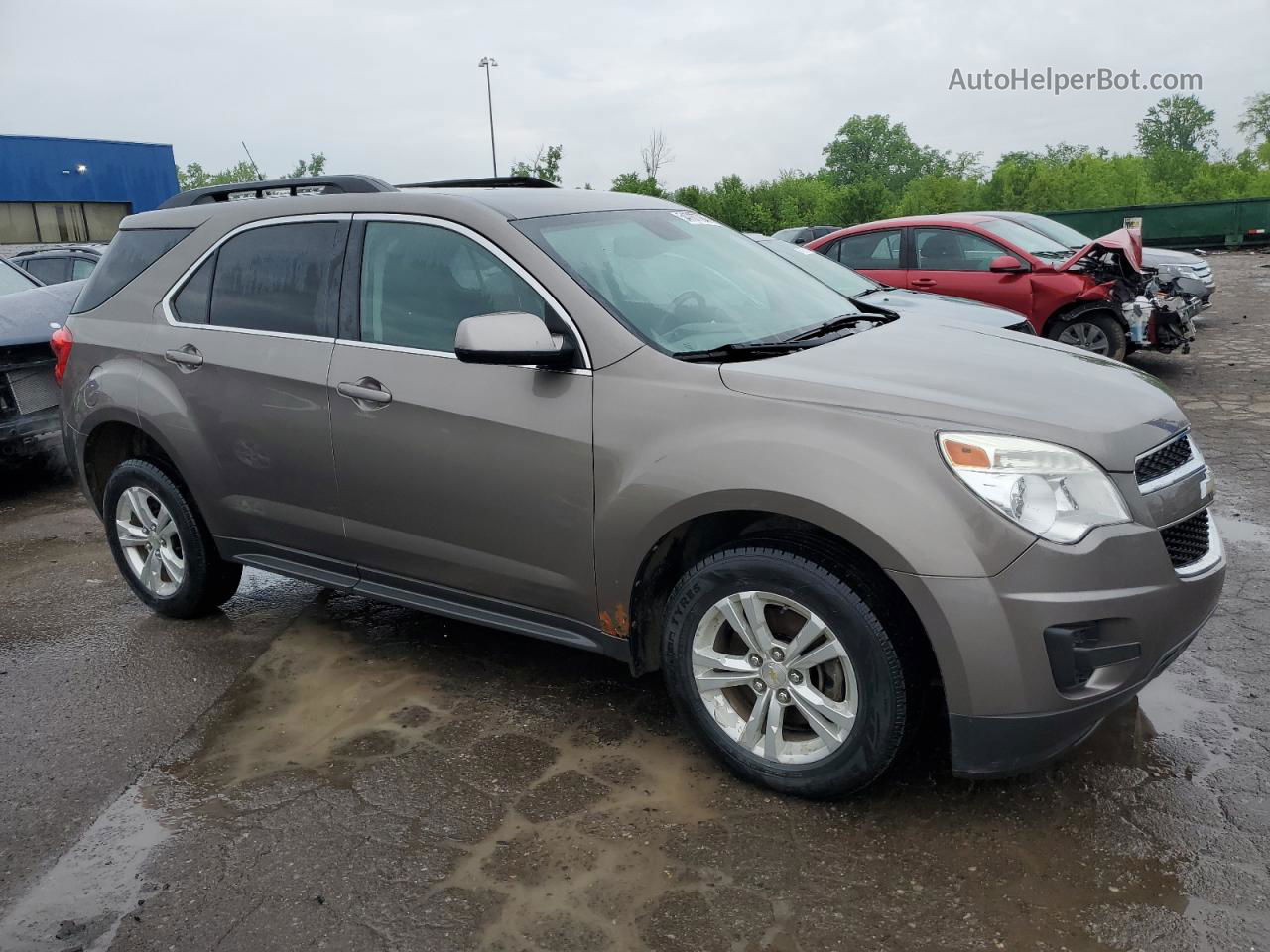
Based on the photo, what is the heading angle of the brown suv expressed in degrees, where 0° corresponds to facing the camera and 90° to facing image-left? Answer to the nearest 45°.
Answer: approximately 315°

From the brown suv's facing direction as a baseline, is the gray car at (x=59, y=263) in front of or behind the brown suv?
behind

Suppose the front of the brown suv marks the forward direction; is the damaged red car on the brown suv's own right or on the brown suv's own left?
on the brown suv's own left

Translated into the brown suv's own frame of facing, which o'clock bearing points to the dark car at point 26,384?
The dark car is roughly at 6 o'clock from the brown suv.

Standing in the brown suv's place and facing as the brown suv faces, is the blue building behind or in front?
behind
